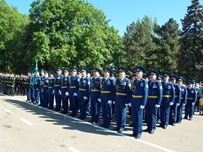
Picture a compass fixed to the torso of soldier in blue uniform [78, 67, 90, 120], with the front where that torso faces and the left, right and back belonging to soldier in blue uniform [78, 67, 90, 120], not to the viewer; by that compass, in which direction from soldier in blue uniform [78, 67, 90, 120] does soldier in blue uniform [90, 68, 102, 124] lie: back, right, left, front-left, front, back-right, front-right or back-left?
left

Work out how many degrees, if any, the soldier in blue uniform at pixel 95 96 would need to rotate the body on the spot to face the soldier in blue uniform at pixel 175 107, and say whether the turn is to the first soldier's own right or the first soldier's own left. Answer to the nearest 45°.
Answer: approximately 135° to the first soldier's own left

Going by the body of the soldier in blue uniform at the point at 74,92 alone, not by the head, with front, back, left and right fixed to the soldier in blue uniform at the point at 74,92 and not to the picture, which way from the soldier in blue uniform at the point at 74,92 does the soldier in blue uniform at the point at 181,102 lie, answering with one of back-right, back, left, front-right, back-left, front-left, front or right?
back-left

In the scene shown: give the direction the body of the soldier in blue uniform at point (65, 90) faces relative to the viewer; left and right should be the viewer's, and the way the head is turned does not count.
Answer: facing the viewer and to the left of the viewer

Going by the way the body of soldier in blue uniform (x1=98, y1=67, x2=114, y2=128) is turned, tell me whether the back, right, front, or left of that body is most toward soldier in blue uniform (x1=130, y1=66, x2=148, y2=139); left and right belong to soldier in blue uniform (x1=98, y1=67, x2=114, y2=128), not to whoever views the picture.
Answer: left

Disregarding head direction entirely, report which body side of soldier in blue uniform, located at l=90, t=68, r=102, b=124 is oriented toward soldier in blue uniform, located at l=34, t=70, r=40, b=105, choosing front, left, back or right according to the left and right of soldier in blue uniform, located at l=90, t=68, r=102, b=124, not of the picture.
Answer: right

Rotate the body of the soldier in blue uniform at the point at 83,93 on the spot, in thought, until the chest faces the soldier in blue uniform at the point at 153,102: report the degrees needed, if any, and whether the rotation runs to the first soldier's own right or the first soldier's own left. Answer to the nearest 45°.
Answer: approximately 90° to the first soldier's own left

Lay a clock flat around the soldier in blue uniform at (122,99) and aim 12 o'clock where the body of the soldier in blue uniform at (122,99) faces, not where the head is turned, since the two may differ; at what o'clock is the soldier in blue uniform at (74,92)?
the soldier in blue uniform at (74,92) is roughly at 3 o'clock from the soldier in blue uniform at (122,99).

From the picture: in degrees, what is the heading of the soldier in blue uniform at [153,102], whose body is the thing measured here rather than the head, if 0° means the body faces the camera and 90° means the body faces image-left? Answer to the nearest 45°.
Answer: approximately 45°
